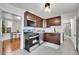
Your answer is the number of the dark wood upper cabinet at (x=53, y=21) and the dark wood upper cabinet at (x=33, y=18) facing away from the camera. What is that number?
0

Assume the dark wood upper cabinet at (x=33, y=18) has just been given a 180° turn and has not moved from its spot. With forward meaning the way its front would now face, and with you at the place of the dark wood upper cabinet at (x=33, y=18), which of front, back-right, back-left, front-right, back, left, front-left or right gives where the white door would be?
back-right

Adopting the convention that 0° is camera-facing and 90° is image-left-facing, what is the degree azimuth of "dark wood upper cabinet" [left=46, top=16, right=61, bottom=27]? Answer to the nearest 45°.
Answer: approximately 45°

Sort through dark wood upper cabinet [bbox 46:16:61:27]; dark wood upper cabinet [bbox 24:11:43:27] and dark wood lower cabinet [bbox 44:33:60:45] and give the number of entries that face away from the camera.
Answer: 0

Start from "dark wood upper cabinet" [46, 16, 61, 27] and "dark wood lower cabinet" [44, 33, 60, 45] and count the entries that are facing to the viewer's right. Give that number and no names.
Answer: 0

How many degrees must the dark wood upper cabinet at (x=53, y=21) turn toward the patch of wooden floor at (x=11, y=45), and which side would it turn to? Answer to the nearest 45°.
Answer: approximately 45° to its right

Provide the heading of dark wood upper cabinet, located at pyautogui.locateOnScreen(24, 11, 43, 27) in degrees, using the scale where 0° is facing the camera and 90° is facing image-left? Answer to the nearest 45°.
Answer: approximately 315°
